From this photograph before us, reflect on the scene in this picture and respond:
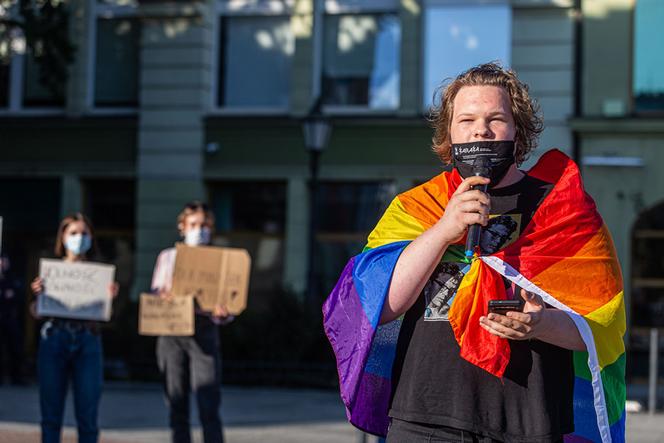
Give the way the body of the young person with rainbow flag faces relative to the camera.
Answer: toward the camera

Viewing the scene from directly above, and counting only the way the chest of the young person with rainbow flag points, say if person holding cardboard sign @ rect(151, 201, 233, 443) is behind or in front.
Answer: behind

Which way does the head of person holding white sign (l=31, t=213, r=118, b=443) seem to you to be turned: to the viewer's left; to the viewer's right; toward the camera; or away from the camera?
toward the camera

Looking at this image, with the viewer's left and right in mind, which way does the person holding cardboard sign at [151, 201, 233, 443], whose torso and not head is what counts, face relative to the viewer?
facing the viewer

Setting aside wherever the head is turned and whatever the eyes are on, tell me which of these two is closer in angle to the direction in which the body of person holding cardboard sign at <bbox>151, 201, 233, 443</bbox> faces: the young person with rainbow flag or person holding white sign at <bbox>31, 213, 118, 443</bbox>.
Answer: the young person with rainbow flag

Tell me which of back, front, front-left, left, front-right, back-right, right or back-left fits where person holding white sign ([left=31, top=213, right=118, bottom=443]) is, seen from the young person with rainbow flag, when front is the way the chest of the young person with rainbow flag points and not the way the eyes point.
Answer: back-right

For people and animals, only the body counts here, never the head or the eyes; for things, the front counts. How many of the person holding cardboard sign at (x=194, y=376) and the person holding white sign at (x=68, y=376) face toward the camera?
2

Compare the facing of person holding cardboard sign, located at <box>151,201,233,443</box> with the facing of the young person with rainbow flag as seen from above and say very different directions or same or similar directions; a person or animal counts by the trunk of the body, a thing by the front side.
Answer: same or similar directions

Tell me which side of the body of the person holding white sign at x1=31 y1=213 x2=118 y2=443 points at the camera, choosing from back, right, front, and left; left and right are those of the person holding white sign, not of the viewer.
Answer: front

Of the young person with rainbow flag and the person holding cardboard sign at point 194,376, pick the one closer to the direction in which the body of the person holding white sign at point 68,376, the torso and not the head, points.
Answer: the young person with rainbow flag

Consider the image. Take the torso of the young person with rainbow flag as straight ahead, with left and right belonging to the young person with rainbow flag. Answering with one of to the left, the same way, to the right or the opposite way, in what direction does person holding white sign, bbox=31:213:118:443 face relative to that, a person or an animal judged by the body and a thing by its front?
the same way

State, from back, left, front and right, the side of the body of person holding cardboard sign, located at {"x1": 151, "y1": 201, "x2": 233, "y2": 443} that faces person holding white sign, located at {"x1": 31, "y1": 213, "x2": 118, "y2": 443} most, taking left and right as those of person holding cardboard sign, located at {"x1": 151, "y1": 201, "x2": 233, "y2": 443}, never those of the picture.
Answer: right

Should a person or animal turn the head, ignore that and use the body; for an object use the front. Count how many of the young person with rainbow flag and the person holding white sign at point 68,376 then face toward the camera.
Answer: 2

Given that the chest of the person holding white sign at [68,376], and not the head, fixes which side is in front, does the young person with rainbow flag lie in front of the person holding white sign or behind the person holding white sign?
in front

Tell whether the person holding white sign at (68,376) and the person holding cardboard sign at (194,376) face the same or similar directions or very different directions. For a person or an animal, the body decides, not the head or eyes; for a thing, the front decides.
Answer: same or similar directions

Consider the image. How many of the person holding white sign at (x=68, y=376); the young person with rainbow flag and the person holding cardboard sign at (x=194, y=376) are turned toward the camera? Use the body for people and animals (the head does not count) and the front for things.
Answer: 3

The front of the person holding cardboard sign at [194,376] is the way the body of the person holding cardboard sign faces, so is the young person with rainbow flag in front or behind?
in front
